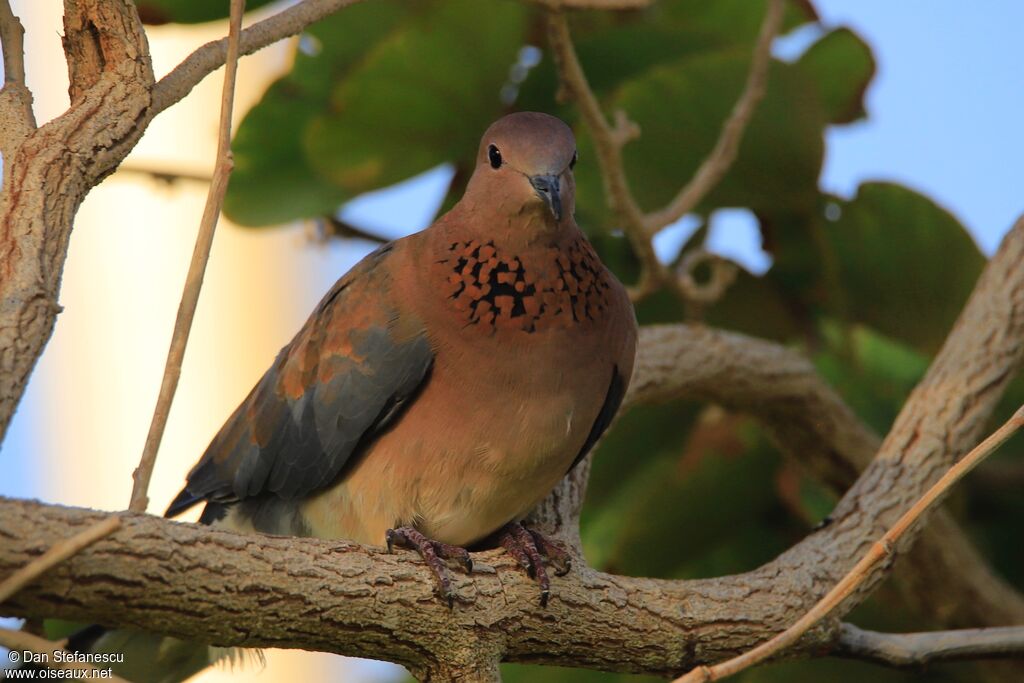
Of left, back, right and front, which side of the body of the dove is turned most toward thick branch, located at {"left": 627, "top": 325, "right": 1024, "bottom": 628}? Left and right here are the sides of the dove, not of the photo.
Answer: left

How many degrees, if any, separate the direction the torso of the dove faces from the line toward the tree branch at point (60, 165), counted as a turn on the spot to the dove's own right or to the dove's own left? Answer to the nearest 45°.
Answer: approximately 90° to the dove's own right

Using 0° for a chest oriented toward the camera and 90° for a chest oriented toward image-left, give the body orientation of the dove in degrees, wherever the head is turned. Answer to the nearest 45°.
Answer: approximately 315°

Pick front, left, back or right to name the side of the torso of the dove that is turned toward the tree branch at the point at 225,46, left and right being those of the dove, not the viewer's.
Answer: right
